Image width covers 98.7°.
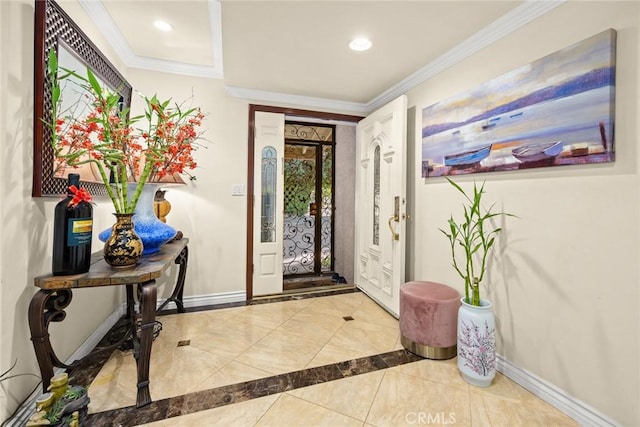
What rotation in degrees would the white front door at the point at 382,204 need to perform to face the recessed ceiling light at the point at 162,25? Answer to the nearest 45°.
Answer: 0° — it already faces it

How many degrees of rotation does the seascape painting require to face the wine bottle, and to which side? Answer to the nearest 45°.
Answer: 0° — it already faces it

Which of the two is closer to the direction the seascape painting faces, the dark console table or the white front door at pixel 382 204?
the dark console table

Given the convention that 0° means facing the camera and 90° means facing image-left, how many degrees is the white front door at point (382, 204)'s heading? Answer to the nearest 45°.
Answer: approximately 45°

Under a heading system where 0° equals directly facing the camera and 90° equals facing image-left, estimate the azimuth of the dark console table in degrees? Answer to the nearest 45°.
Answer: approximately 315°

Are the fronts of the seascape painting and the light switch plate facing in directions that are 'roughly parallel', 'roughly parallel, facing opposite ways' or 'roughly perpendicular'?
roughly perpendicular

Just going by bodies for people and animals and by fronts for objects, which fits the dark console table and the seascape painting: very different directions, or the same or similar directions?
very different directions

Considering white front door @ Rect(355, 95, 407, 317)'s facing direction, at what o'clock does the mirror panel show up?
The mirror panel is roughly at 12 o'clock from the white front door.
